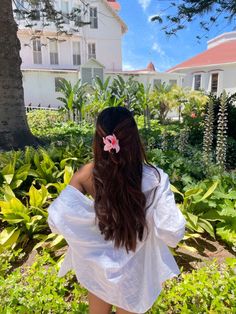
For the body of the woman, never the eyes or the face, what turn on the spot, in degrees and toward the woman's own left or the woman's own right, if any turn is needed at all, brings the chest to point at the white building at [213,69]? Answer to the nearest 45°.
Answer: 0° — they already face it

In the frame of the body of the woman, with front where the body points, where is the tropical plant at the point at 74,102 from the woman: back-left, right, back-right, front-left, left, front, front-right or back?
front

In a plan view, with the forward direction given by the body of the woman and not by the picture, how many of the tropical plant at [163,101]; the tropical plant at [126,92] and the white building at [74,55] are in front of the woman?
3

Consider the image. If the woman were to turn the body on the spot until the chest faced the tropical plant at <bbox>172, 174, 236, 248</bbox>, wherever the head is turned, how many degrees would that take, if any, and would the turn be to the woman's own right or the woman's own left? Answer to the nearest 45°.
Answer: approximately 45° to the woman's own right

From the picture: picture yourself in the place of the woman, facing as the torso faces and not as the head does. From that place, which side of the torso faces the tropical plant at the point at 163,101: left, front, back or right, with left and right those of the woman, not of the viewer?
front

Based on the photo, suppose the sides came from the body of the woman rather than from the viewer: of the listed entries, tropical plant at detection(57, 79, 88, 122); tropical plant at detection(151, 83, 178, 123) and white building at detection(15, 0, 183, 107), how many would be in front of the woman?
3

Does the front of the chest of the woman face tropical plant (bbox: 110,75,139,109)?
yes

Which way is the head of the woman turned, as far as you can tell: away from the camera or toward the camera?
away from the camera

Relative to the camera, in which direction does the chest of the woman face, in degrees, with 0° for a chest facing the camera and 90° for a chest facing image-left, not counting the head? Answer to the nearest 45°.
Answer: approximately 180°

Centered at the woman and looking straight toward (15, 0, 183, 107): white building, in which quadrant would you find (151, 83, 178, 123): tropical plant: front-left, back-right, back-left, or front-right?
front-right

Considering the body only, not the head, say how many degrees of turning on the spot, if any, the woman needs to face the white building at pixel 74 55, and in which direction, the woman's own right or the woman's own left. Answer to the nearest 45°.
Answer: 0° — they already face it
